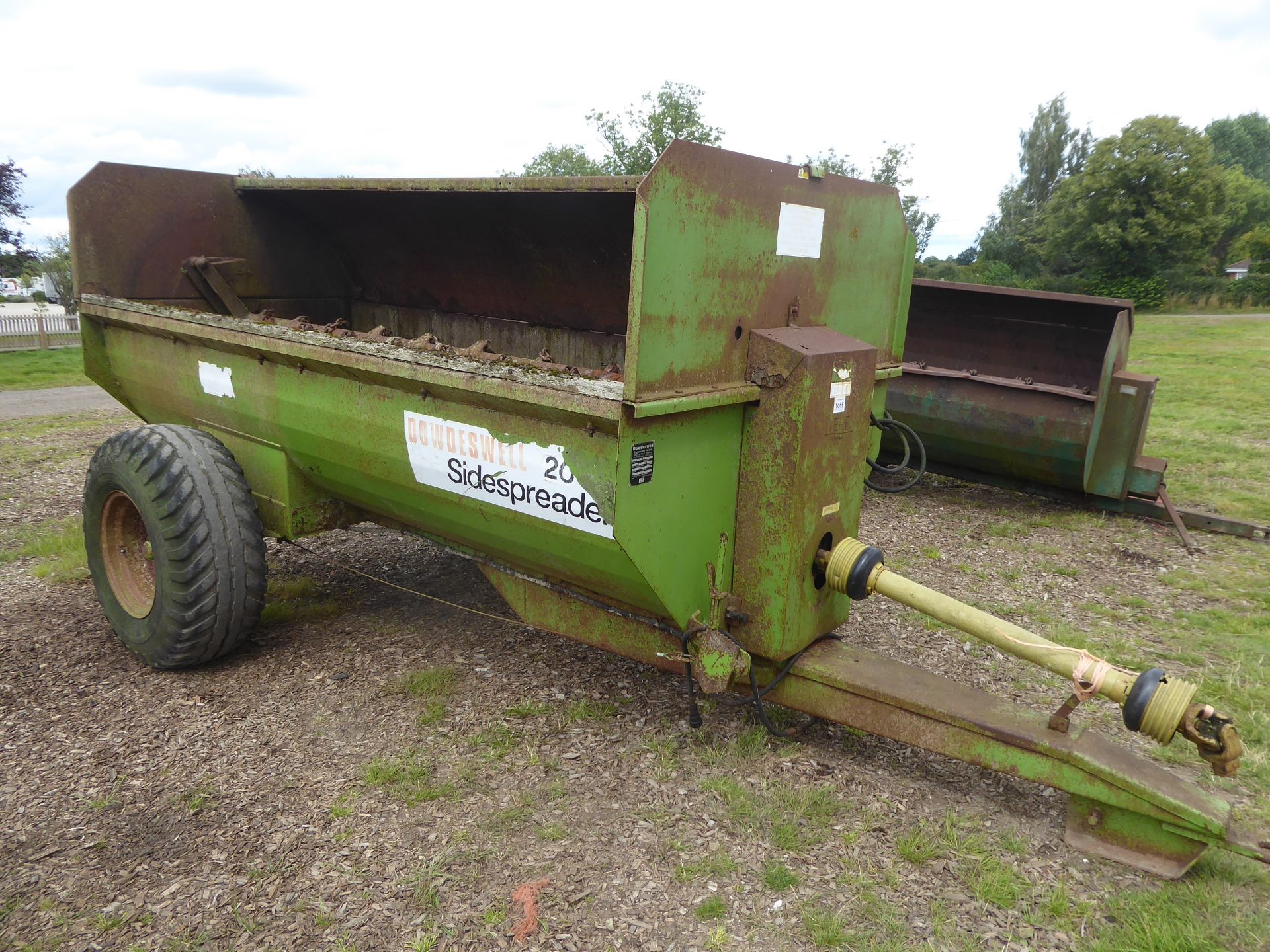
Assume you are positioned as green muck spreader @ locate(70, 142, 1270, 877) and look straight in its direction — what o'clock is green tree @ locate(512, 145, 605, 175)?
The green tree is roughly at 7 o'clock from the green muck spreader.

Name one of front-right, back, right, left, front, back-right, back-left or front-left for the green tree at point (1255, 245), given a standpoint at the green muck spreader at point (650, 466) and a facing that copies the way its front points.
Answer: left

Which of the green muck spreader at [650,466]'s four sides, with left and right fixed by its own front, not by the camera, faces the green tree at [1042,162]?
left

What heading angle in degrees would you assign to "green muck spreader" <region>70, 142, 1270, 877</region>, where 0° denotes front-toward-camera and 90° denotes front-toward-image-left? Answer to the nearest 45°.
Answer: approximately 315°

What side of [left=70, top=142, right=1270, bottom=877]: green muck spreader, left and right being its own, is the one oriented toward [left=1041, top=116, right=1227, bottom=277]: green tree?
left

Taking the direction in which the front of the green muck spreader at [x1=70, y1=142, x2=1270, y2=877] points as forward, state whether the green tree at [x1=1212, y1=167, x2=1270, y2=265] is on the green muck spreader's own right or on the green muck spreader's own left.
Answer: on the green muck spreader's own left

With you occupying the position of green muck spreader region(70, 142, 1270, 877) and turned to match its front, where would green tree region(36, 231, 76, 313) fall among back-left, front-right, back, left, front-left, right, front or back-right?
back
